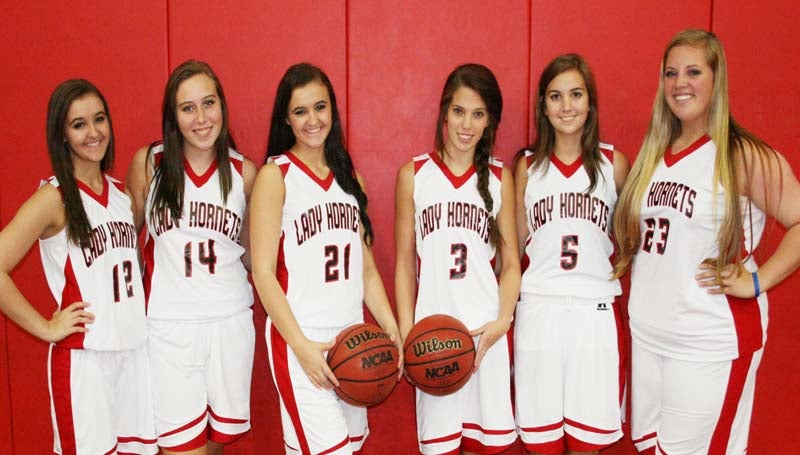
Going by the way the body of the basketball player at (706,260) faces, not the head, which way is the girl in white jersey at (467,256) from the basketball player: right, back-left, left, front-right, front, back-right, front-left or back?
front-right

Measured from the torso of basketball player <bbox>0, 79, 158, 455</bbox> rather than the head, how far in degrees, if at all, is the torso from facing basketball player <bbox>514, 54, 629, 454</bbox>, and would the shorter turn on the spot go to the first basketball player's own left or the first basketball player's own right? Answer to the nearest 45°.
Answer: approximately 45° to the first basketball player's own left

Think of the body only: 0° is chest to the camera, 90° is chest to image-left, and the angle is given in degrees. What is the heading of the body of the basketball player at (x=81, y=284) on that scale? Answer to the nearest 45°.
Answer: approximately 315°

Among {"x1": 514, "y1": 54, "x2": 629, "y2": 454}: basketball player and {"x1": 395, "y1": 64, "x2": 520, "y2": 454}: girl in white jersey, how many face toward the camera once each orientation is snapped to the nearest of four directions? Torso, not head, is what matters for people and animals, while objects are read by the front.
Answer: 2
